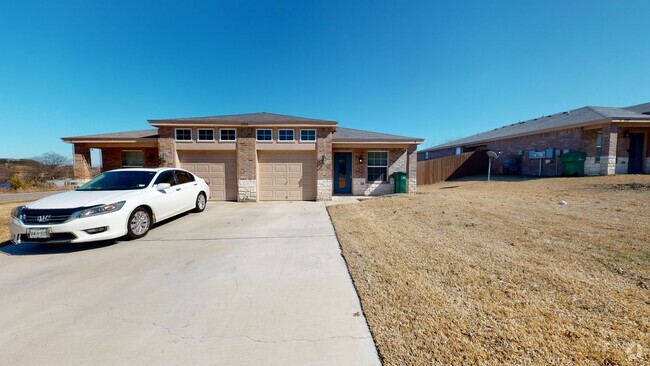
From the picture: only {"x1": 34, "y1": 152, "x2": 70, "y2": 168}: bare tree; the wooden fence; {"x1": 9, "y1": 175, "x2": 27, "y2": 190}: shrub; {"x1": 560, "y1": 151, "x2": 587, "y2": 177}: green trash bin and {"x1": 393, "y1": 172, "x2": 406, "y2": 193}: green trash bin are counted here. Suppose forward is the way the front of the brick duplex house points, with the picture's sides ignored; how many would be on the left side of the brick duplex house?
3

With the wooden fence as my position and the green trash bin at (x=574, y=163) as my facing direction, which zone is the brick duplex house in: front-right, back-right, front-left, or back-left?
back-right

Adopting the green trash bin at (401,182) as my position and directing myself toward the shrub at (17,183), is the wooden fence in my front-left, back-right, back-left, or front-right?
back-right

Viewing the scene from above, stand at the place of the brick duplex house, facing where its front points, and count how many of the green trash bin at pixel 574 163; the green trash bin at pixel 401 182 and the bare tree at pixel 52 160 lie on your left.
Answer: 2

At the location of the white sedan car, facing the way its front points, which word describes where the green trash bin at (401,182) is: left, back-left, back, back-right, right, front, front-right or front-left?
back-left

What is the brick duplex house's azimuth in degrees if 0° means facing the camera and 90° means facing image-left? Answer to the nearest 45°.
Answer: approximately 0°

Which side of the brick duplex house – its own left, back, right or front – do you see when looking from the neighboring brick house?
left

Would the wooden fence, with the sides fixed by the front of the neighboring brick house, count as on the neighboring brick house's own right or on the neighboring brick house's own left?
on the neighboring brick house's own right

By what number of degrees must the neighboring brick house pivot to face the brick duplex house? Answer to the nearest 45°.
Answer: approximately 90° to its right

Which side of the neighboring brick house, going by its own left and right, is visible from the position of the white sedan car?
right

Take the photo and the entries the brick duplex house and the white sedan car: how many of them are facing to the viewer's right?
0

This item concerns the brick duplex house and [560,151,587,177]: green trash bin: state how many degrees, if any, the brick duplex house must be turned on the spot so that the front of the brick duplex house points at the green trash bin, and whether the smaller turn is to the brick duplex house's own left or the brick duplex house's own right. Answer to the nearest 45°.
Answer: approximately 90° to the brick duplex house's own left
